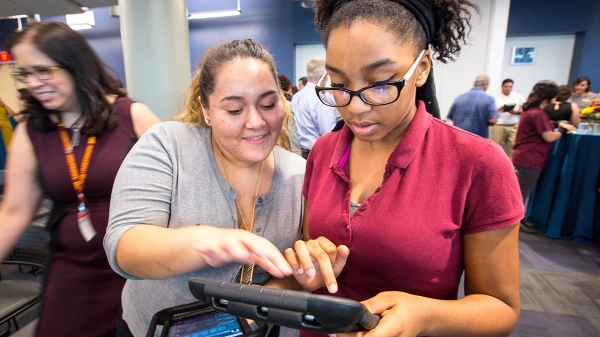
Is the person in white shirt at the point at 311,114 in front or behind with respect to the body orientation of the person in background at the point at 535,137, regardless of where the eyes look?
behind

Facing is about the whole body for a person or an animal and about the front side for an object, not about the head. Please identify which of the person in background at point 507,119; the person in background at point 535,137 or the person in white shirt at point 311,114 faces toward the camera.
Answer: the person in background at point 507,119

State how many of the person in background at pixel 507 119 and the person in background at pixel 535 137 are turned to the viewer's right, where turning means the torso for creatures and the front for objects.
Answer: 1

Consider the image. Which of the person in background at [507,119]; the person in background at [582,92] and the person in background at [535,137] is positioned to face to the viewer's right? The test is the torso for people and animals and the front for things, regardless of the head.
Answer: the person in background at [535,137]

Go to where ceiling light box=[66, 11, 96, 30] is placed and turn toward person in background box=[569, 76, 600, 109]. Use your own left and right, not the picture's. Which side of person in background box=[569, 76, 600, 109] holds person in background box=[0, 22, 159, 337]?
right

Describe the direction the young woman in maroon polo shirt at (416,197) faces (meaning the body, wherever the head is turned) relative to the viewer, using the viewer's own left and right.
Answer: facing the viewer and to the left of the viewer

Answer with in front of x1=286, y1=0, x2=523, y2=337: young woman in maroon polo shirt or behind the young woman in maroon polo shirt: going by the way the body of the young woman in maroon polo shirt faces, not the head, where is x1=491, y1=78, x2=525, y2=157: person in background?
behind

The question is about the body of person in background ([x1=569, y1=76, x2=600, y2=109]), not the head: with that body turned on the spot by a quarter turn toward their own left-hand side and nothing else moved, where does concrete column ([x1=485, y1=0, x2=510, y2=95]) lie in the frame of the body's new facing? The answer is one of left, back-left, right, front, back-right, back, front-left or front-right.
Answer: back-right

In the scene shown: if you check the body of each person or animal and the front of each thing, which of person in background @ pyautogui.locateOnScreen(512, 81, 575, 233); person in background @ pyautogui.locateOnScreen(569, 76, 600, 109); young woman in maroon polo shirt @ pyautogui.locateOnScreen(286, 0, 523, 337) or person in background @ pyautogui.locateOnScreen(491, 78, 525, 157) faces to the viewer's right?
person in background @ pyautogui.locateOnScreen(512, 81, 575, 233)

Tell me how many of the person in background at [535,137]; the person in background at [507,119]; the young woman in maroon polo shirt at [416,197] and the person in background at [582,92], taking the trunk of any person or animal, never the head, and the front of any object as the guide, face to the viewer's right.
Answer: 1

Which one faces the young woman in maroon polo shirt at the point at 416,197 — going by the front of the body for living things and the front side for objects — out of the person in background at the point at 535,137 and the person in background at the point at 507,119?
the person in background at the point at 507,119

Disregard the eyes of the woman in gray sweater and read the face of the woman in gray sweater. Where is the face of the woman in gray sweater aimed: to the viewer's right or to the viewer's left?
to the viewer's right

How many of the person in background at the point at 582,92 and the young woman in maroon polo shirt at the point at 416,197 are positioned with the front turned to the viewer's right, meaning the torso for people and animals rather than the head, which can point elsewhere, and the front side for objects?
0

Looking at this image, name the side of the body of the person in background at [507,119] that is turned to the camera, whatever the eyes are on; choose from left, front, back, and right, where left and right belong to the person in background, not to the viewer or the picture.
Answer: front
